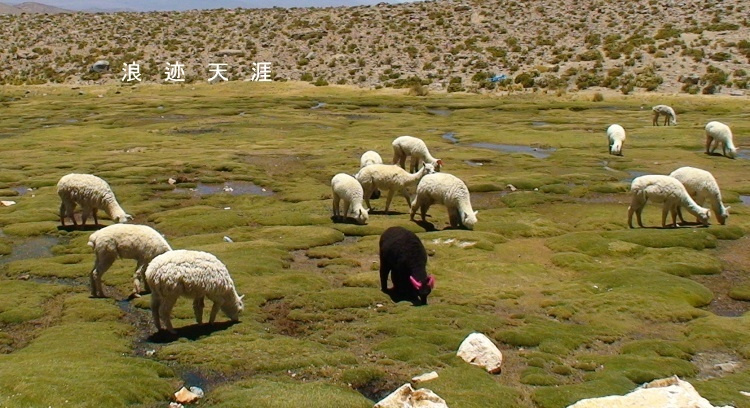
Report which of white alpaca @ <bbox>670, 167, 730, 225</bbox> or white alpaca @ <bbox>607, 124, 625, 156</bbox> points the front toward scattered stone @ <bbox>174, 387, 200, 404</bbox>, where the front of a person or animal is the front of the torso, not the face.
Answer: white alpaca @ <bbox>607, 124, 625, 156</bbox>

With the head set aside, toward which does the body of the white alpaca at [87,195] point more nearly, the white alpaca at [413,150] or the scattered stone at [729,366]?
the white alpaca

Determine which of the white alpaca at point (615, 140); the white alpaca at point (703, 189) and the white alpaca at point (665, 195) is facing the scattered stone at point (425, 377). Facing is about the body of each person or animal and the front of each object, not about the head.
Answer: the white alpaca at point (615, 140)

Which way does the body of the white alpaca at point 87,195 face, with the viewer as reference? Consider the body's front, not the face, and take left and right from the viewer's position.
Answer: facing to the right of the viewer

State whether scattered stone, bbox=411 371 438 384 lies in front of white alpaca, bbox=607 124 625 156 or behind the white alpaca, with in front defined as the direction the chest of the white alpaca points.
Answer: in front

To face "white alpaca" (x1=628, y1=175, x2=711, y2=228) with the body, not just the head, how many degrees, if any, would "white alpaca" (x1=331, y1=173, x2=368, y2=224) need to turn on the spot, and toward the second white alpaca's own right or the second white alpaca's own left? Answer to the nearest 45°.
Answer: approximately 45° to the second white alpaca's own left

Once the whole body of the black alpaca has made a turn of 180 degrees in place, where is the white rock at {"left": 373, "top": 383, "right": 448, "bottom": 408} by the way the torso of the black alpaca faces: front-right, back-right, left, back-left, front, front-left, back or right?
back-left

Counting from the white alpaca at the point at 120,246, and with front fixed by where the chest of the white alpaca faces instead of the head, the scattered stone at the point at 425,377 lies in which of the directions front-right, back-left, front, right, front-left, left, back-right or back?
front-right

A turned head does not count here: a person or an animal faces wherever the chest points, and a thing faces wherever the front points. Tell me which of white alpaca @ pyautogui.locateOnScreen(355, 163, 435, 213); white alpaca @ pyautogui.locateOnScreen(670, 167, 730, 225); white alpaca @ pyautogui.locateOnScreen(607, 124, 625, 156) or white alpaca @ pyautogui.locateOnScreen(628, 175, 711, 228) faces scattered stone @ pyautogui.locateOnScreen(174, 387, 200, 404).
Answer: white alpaca @ pyautogui.locateOnScreen(607, 124, 625, 156)

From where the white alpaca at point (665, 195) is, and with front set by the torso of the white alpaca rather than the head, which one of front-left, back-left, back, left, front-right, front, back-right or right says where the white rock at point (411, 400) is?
right

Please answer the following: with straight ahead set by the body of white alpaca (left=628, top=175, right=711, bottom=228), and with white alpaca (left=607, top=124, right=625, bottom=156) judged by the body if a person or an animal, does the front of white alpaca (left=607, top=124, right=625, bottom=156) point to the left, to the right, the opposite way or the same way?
to the right

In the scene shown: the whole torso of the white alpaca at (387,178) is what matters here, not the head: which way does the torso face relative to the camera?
to the viewer's right

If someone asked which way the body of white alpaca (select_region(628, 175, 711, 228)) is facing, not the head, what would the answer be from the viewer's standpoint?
to the viewer's right

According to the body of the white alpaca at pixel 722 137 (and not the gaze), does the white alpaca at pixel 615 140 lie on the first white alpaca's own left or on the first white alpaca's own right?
on the first white alpaca's own right
